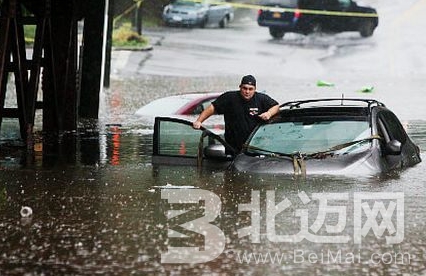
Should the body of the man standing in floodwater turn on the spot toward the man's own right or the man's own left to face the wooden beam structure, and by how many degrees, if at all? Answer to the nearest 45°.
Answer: approximately 135° to the man's own right

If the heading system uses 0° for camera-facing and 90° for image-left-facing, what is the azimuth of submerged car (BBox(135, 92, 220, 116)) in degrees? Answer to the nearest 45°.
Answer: approximately 45°

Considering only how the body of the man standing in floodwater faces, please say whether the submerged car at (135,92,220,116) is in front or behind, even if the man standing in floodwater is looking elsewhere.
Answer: behind

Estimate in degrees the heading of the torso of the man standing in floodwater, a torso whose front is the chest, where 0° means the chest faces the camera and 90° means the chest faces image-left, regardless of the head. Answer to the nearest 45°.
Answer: approximately 0°
